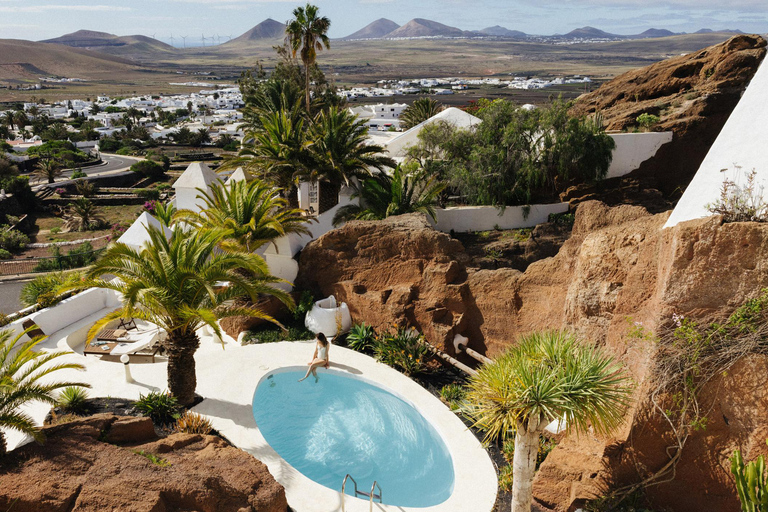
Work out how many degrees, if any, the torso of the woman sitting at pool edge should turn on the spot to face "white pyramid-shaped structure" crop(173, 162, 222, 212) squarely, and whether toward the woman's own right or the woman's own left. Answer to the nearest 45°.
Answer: approximately 90° to the woman's own right

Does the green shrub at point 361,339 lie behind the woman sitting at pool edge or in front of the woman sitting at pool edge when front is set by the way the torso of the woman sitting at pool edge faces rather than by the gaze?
behind

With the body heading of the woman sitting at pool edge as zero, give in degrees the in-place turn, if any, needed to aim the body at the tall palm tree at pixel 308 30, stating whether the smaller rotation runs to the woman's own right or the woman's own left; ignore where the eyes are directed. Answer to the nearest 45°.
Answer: approximately 135° to the woman's own right

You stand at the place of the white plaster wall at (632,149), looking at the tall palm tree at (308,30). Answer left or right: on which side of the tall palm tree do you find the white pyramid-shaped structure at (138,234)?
left

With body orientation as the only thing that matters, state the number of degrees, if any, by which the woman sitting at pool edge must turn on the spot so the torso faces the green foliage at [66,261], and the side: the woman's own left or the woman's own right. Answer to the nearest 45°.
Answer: approximately 90° to the woman's own right

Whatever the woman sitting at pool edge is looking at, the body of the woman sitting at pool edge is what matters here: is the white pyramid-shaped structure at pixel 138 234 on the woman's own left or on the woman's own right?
on the woman's own right

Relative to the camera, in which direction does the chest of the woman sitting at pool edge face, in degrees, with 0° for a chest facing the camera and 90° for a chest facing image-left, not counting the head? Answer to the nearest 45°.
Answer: approximately 45°

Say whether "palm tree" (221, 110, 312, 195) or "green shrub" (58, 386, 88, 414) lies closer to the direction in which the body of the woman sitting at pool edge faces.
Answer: the green shrub

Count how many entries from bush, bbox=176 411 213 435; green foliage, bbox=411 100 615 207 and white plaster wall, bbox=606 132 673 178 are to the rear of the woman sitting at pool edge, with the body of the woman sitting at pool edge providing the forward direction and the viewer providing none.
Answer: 2

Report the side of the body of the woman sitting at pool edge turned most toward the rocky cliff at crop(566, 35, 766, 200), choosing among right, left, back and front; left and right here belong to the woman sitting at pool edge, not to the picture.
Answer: back

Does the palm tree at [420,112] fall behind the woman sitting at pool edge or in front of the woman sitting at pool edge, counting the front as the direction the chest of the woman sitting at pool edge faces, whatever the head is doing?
behind
